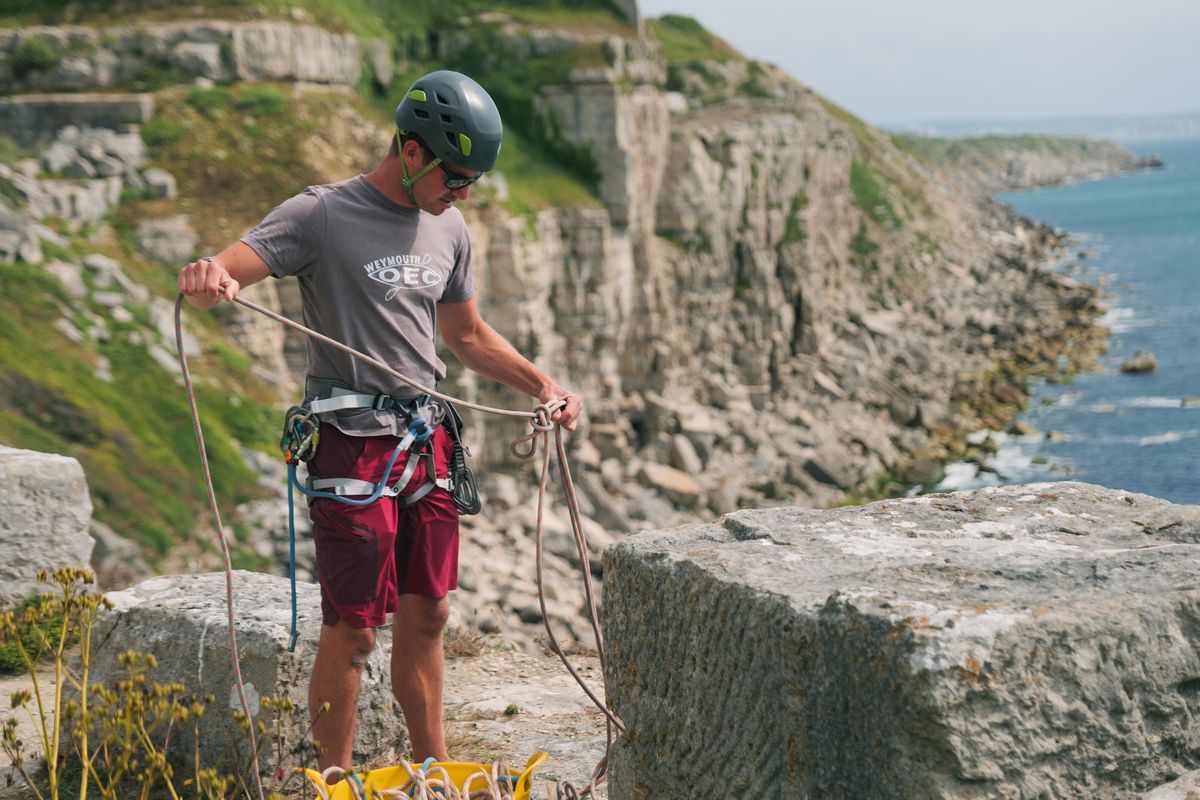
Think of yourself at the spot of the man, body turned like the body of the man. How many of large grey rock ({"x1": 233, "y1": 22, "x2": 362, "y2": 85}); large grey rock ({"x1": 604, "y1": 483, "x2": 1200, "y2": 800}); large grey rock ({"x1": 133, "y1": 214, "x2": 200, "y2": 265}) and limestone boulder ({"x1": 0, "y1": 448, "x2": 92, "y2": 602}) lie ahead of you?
1

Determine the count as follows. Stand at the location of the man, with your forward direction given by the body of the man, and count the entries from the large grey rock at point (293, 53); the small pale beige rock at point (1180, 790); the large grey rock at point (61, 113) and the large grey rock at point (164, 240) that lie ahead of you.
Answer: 1

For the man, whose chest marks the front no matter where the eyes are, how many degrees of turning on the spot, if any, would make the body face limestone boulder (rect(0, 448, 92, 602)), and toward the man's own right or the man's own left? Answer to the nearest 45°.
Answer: approximately 180°

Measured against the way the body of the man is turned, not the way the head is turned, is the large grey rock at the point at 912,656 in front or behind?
in front

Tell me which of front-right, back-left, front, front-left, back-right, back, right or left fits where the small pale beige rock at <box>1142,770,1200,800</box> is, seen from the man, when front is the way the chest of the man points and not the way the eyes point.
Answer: front

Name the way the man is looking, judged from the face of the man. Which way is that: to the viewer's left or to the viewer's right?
to the viewer's right

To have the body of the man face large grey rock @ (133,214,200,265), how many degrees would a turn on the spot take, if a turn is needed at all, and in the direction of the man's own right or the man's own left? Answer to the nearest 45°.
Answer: approximately 135° to the man's own left

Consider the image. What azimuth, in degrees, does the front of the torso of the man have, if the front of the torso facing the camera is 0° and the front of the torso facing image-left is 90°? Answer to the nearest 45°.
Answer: approximately 315°

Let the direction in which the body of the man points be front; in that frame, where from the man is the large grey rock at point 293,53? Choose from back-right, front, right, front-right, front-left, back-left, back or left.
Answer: back-left

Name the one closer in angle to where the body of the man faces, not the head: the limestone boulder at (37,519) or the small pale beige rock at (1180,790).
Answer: the small pale beige rock
